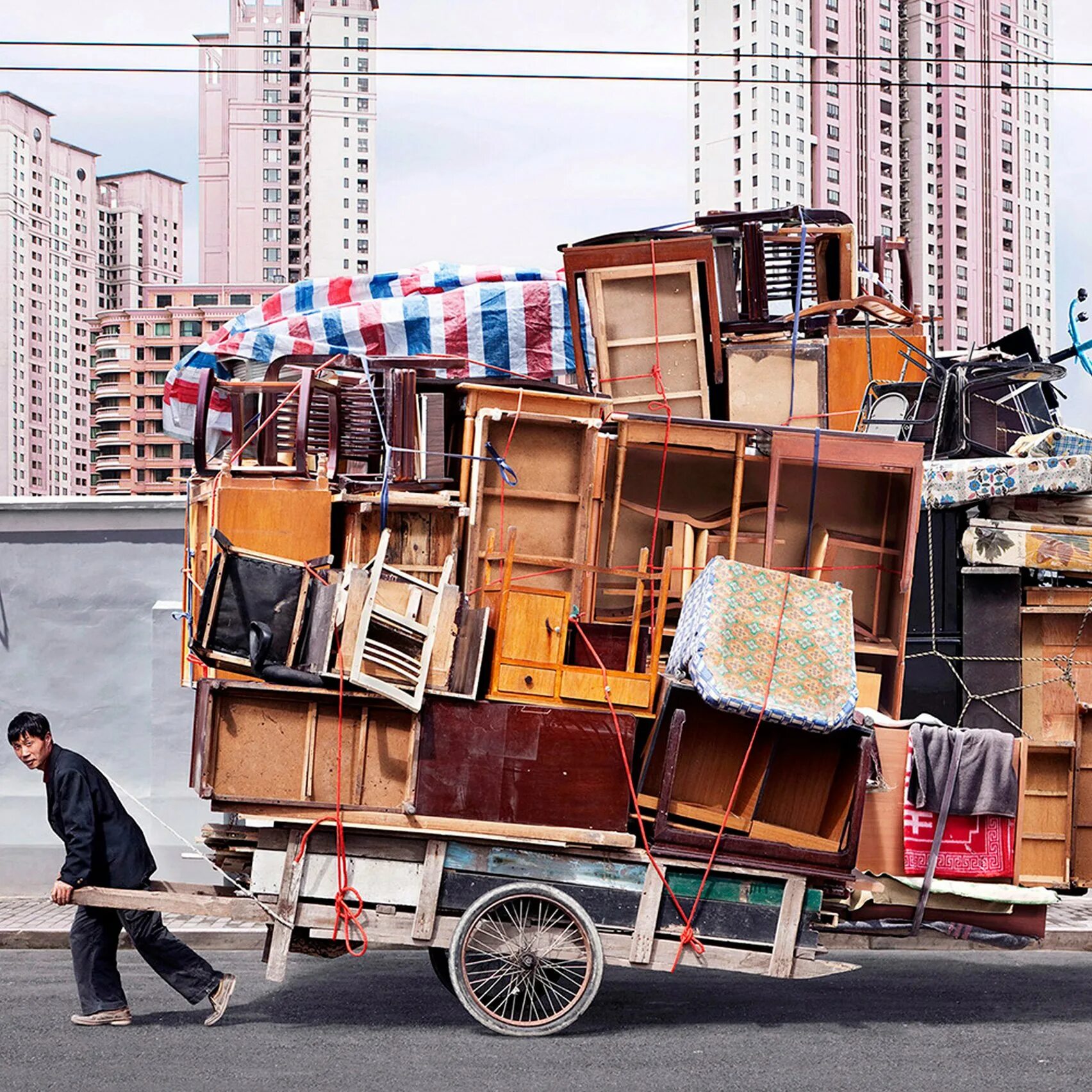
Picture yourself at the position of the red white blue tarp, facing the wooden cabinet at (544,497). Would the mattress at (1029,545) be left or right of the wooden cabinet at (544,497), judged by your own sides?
left

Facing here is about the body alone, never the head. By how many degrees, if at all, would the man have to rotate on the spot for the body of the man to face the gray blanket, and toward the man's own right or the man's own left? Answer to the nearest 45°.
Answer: approximately 180°

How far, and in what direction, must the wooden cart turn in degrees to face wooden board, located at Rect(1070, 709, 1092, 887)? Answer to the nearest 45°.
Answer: approximately 180°

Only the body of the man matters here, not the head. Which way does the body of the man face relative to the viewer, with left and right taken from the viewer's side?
facing to the left of the viewer

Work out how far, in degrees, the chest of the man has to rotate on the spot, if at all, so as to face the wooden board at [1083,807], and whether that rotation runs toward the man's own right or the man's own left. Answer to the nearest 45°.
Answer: approximately 180°

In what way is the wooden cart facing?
to the viewer's left

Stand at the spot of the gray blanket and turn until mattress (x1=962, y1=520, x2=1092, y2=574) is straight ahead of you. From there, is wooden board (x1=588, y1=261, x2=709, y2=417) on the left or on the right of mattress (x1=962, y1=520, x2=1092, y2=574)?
left

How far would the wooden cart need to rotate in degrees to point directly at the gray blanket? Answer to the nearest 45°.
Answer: approximately 180°

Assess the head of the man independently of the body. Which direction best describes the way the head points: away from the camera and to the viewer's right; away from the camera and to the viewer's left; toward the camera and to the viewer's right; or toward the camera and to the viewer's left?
toward the camera and to the viewer's left

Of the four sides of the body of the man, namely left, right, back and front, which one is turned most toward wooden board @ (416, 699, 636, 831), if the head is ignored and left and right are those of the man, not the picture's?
back

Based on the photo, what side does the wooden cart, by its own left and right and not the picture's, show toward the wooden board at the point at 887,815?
back

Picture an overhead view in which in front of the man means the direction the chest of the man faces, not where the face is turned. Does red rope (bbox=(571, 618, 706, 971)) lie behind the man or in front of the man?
behind

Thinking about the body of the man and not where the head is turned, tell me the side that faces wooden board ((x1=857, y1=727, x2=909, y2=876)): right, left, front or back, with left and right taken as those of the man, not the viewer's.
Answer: back

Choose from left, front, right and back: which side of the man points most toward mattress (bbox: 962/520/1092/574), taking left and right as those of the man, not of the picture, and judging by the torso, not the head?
back
